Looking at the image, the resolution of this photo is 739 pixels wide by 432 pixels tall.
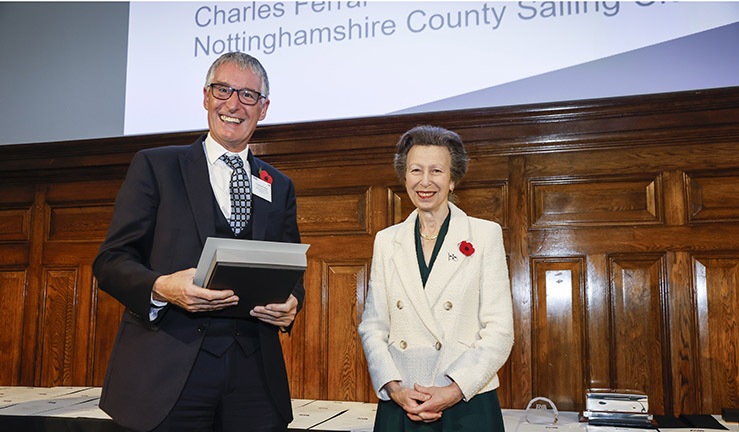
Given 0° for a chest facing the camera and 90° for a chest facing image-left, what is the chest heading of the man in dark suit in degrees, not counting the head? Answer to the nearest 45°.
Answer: approximately 315°

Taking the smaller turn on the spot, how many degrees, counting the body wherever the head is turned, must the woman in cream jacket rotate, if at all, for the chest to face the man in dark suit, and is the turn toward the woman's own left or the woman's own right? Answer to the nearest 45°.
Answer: approximately 45° to the woman's own right

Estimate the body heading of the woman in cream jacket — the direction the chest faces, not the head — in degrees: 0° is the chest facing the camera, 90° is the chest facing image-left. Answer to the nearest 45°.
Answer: approximately 0°

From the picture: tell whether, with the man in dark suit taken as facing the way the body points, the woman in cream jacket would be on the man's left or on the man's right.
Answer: on the man's left
